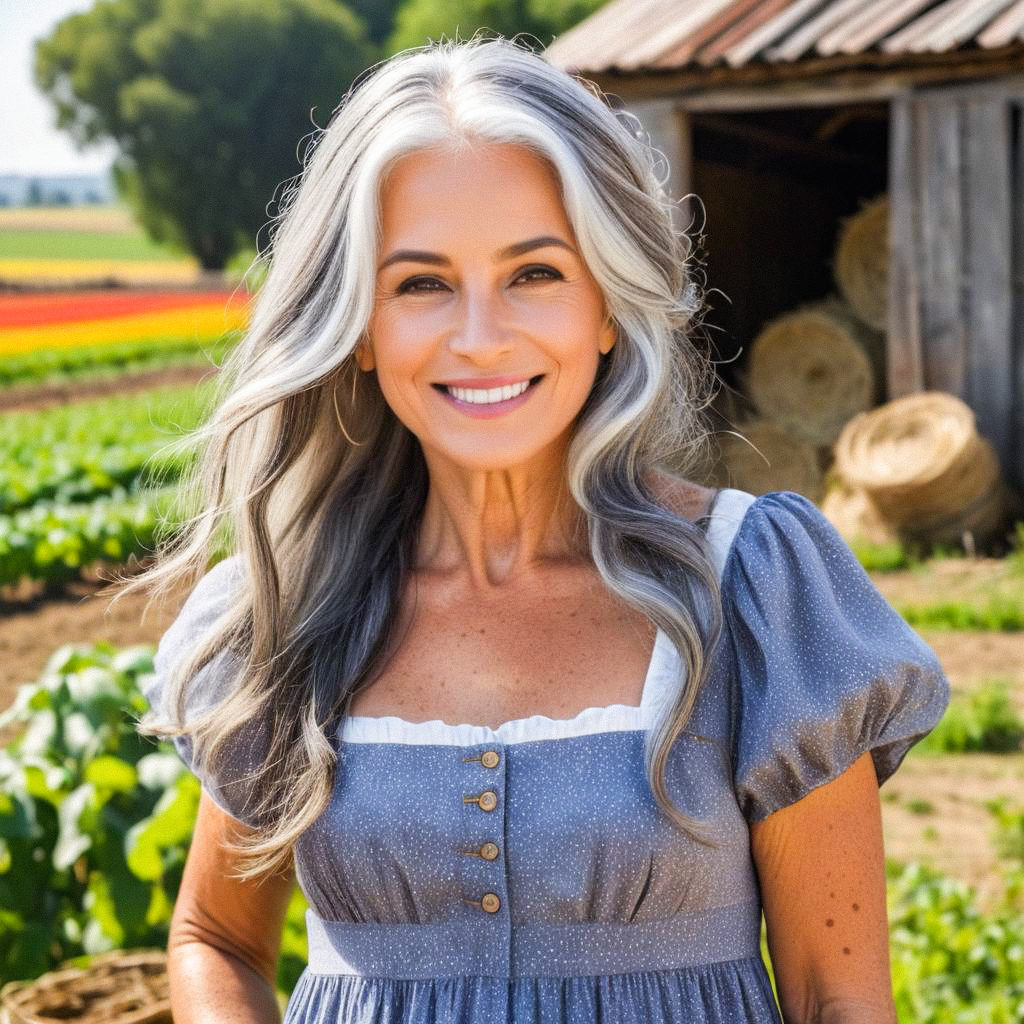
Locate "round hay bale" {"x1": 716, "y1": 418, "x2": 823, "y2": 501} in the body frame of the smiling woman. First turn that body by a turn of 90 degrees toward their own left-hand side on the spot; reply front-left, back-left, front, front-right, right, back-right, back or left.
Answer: left

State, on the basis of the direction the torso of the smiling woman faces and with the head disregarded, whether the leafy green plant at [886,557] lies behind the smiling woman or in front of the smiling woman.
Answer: behind

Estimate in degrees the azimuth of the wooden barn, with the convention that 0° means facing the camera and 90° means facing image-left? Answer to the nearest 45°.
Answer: approximately 0°

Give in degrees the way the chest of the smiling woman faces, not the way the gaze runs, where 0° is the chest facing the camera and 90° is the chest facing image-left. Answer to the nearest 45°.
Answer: approximately 0°

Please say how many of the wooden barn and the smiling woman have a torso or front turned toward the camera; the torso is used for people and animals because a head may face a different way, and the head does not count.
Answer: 2

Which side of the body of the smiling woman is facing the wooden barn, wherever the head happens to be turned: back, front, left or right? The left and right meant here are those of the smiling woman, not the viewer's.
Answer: back

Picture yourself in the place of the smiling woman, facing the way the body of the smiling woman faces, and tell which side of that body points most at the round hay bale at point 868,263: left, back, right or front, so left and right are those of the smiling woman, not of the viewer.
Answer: back

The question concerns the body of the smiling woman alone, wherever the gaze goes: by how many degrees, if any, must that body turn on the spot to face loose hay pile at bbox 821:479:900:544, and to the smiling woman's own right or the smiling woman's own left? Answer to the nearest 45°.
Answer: approximately 180°
